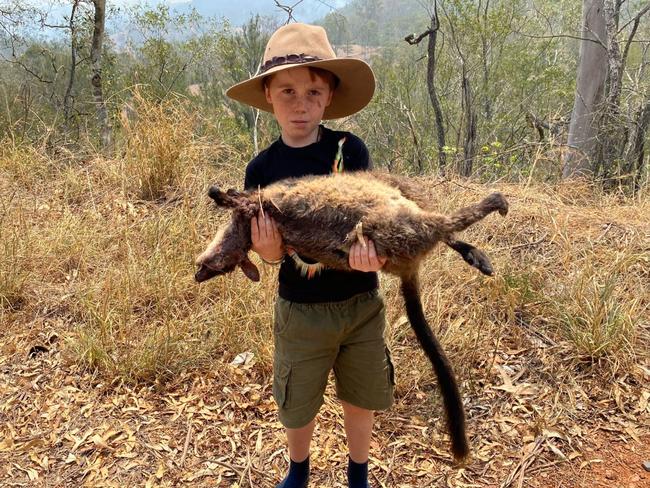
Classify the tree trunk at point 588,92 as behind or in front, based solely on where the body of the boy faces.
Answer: behind

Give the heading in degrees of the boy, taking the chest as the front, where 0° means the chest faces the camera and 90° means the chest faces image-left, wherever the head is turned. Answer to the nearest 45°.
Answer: approximately 0°

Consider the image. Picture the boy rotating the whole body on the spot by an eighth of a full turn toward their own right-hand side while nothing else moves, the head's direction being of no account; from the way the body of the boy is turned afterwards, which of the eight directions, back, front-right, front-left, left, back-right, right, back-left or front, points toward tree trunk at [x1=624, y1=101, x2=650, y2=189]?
back
